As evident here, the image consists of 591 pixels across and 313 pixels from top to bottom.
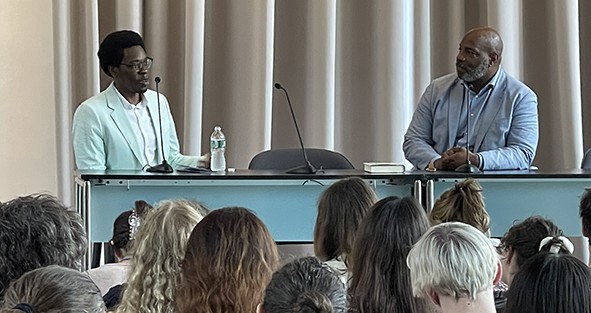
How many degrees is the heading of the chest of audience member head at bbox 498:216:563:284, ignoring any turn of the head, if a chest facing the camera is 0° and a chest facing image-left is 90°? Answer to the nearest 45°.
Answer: approximately 135°

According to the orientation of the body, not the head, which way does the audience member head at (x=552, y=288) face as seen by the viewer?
away from the camera

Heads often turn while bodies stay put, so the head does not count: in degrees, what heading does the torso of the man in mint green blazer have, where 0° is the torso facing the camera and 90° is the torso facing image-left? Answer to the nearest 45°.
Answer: approximately 315°

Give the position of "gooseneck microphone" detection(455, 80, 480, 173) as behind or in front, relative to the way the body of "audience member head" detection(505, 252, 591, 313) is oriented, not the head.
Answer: in front

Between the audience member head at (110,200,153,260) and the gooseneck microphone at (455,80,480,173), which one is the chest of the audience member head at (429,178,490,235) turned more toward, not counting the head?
the gooseneck microphone

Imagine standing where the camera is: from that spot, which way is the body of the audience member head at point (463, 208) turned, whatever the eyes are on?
away from the camera

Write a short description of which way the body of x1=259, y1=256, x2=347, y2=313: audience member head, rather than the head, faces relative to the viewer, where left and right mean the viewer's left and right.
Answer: facing away from the viewer

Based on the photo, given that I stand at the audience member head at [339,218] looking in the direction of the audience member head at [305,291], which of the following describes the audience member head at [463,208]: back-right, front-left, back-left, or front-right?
back-left

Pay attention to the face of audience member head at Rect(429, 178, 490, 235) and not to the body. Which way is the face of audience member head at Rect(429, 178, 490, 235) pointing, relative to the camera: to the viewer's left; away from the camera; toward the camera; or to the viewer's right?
away from the camera

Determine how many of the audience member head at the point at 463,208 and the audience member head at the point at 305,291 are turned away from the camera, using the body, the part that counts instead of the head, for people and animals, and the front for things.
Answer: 2

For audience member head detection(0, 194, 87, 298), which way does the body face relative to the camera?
away from the camera

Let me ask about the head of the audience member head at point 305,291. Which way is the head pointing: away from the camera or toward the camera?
away from the camera
